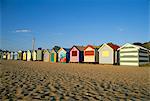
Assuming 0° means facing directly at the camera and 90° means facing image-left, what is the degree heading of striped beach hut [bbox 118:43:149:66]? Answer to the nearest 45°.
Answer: approximately 45°

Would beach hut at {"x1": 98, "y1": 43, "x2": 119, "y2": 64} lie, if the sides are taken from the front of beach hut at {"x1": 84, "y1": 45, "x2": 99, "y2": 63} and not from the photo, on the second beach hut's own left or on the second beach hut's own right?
on the second beach hut's own left

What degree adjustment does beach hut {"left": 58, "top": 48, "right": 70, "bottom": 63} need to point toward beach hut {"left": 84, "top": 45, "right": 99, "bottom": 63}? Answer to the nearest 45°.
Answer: approximately 90° to its left

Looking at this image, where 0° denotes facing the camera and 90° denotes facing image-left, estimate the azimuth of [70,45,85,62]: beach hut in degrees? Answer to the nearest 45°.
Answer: approximately 45°

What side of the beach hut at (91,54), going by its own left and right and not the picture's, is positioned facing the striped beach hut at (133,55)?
left

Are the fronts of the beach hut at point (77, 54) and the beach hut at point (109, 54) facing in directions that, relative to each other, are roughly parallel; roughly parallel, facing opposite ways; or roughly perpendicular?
roughly parallel

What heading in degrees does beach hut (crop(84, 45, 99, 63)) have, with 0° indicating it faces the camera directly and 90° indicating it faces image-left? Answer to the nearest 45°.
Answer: approximately 45°

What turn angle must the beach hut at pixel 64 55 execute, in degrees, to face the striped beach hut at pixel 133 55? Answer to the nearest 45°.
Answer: approximately 90° to its left

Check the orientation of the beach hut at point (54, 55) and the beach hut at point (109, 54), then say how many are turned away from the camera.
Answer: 0

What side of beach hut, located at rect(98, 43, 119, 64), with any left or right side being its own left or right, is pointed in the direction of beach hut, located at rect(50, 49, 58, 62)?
right

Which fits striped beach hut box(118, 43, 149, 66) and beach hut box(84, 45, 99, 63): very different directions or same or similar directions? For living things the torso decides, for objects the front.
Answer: same or similar directions

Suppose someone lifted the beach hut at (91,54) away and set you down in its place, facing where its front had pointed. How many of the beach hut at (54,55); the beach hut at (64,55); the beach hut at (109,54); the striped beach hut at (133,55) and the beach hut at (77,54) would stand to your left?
2

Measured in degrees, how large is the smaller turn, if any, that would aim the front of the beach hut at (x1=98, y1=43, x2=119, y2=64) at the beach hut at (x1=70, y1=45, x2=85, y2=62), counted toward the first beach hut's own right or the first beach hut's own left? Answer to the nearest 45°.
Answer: approximately 90° to the first beach hut's own right

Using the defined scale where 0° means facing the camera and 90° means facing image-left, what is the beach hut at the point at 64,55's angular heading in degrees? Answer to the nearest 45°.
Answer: approximately 45°

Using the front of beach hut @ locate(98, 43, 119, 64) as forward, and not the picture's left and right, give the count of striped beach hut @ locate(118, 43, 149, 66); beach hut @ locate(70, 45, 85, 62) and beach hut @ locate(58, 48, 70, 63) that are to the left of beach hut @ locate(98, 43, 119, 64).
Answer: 1

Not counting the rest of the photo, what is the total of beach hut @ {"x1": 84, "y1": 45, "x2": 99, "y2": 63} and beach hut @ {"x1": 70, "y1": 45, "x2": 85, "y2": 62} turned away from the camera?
0

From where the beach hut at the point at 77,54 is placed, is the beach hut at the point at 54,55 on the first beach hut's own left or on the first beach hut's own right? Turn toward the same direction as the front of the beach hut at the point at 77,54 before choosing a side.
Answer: on the first beach hut's own right

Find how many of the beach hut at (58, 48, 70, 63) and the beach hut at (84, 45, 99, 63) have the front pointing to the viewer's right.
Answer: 0

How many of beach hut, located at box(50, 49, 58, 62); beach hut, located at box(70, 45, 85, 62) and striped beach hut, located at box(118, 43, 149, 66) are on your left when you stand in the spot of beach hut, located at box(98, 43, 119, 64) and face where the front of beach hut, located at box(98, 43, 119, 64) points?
1
